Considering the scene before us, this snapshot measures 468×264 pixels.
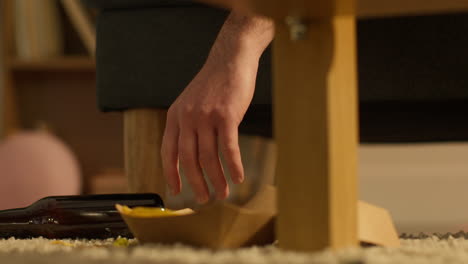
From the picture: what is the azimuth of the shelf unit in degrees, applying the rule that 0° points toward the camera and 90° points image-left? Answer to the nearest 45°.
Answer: approximately 0°

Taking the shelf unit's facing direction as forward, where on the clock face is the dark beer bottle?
The dark beer bottle is roughly at 12 o'clock from the shelf unit.

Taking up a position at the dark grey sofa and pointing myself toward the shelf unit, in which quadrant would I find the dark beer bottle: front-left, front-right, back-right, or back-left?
back-left

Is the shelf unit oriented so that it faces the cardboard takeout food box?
yes

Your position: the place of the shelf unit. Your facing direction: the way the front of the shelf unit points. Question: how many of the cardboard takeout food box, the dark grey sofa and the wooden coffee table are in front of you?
3

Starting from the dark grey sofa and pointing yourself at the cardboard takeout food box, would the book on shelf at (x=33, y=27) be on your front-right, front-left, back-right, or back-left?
back-right

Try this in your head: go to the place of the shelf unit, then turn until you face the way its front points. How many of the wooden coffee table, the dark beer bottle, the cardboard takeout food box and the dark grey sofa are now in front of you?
4

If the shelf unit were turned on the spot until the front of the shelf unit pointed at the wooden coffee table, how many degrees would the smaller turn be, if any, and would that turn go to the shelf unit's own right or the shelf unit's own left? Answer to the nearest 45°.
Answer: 0° — it already faces it

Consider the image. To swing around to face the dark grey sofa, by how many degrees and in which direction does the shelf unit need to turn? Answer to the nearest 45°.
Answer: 0° — it already faces it
